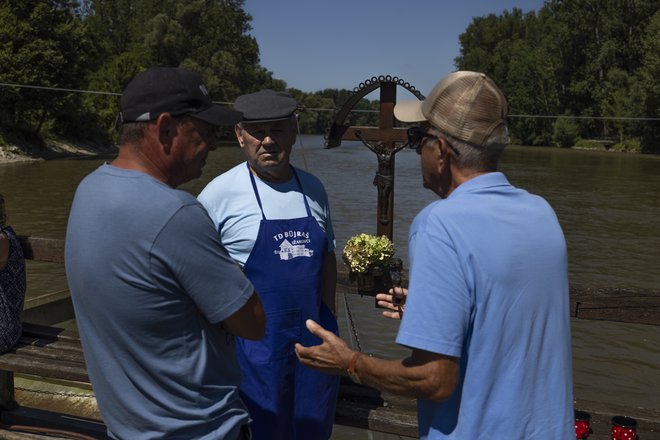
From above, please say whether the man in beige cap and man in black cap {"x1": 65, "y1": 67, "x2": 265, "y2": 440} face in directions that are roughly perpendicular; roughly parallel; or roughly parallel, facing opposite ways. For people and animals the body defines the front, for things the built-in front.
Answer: roughly perpendicular

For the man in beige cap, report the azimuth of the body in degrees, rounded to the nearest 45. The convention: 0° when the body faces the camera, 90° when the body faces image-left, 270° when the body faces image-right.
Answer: approximately 135°

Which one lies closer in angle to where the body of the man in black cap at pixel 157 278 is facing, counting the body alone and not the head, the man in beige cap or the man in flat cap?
the man in flat cap

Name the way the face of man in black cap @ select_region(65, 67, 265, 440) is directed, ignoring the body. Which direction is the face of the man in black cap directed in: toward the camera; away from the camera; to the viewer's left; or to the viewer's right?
to the viewer's right

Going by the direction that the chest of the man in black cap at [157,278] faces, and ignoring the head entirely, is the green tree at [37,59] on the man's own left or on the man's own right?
on the man's own left

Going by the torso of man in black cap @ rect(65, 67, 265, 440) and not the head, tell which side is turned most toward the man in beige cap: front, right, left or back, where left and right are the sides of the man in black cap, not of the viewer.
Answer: right

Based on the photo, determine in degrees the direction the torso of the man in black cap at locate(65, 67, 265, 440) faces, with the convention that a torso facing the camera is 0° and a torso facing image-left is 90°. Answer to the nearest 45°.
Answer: approximately 225°

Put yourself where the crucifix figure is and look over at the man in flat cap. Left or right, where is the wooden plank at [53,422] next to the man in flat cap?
right

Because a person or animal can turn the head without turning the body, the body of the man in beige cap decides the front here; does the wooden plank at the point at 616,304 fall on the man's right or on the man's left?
on the man's right
